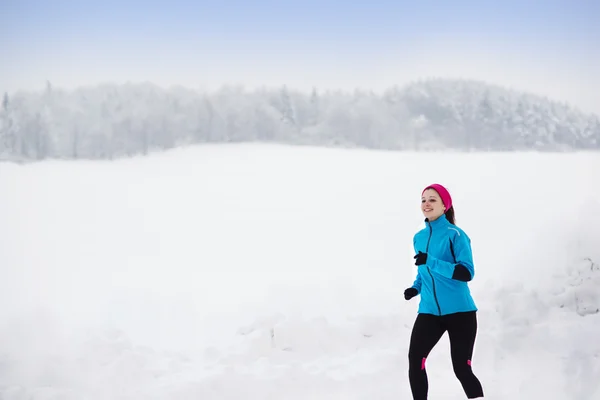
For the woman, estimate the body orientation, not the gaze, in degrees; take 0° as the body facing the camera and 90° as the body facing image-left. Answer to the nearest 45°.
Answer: approximately 45°

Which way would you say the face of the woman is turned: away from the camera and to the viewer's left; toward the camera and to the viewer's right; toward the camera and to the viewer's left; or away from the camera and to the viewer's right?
toward the camera and to the viewer's left
